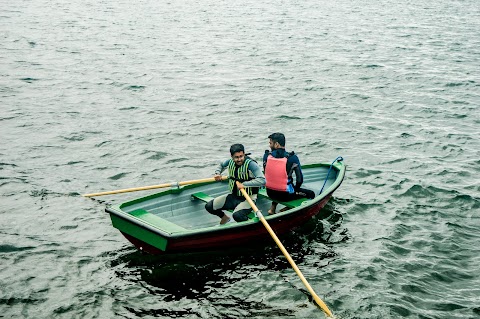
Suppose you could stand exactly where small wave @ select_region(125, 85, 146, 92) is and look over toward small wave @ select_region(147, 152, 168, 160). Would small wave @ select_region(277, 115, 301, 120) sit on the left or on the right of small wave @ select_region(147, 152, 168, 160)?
left

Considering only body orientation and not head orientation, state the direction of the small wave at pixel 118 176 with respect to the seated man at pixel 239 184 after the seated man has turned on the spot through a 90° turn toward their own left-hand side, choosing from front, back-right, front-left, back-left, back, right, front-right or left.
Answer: back

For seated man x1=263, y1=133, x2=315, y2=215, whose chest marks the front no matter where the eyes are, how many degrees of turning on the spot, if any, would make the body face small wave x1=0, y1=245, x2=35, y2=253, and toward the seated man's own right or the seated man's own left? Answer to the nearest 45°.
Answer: approximately 135° to the seated man's own left

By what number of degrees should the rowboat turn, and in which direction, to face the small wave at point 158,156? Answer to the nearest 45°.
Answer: approximately 45° to its left

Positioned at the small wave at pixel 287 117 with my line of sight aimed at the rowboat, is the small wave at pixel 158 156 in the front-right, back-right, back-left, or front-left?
front-right

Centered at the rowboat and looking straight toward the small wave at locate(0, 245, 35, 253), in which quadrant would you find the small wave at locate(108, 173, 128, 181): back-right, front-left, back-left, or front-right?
front-right

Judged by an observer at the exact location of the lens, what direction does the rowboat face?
facing away from the viewer and to the right of the viewer

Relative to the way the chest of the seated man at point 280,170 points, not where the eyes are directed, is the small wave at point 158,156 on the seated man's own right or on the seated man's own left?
on the seated man's own left

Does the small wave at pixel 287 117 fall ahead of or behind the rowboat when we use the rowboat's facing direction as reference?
ahead

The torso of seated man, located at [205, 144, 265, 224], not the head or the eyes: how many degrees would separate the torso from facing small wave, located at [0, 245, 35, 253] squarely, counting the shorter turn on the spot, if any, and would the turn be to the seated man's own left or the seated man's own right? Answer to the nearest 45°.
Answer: approximately 45° to the seated man's own right

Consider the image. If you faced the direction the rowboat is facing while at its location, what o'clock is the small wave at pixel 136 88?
The small wave is roughly at 10 o'clock from the rowboat.

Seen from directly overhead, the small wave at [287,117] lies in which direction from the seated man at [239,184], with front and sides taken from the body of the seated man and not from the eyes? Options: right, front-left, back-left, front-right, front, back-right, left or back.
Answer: back-right

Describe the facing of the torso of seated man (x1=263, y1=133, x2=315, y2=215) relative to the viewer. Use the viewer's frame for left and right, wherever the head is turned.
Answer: facing away from the viewer and to the right of the viewer

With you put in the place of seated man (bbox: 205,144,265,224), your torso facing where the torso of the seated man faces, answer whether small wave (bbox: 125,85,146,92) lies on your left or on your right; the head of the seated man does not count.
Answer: on your right
